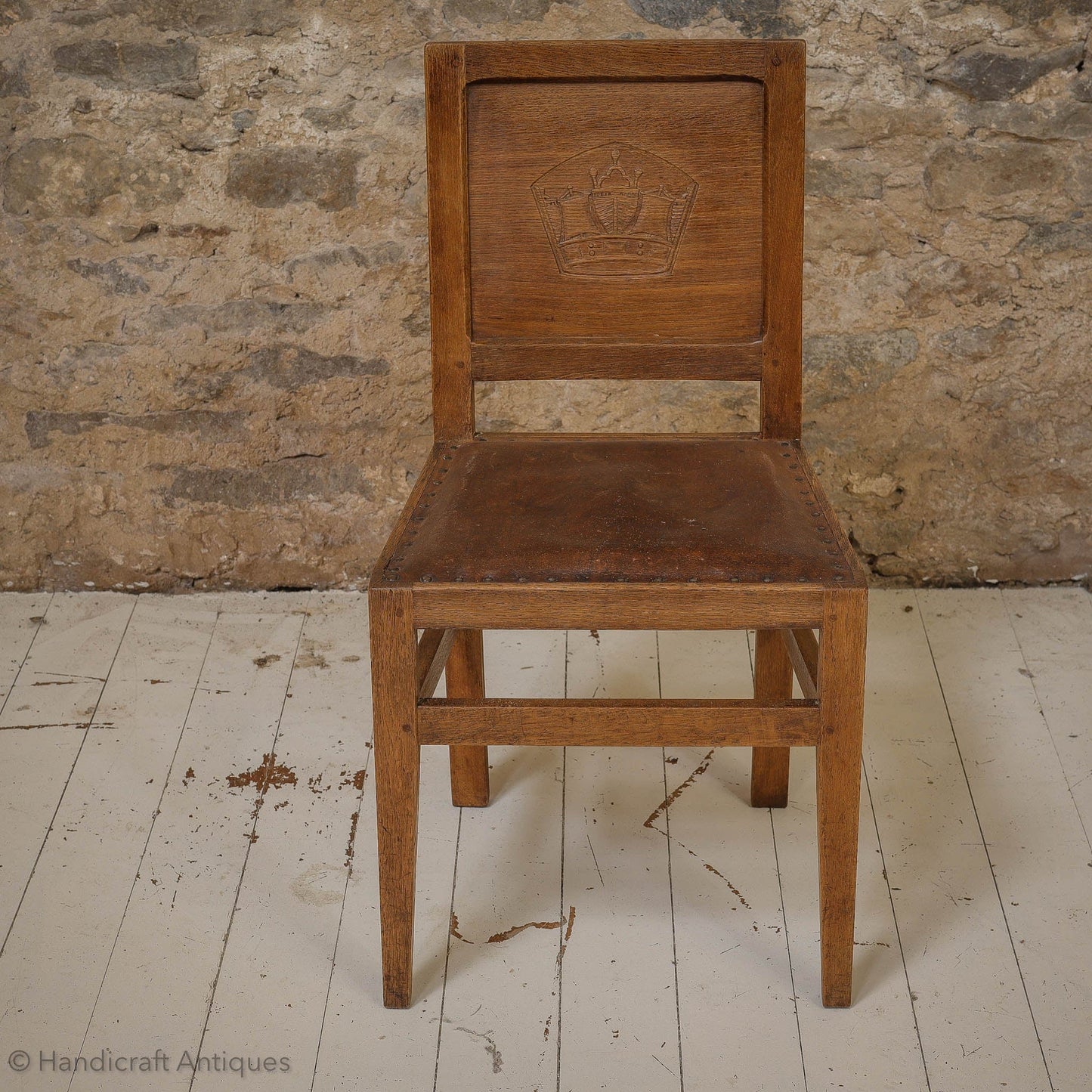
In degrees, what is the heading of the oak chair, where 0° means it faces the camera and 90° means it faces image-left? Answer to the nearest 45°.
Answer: approximately 0°
